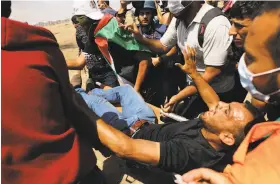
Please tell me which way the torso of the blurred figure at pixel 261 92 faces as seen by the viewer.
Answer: to the viewer's left

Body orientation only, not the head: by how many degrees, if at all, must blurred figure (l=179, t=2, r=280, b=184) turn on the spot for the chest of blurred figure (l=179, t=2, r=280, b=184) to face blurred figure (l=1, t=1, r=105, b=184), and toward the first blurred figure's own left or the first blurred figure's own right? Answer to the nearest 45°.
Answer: approximately 45° to the first blurred figure's own left

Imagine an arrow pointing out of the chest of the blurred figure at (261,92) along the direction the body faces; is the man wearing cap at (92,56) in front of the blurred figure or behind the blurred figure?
in front
